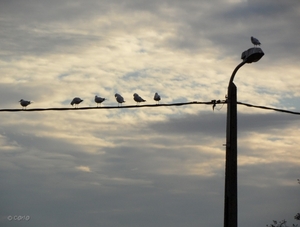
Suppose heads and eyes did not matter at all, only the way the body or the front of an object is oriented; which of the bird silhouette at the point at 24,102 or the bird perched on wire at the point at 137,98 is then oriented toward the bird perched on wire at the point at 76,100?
the bird perched on wire at the point at 137,98

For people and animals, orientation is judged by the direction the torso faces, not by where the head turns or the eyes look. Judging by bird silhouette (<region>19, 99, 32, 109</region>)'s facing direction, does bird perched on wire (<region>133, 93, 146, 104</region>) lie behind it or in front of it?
behind

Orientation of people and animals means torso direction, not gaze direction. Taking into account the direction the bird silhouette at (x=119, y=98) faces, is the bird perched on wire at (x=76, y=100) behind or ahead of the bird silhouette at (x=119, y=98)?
ahead

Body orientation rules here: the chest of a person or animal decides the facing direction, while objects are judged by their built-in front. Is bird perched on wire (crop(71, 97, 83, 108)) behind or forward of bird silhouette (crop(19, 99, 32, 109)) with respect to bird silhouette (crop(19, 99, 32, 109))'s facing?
behind

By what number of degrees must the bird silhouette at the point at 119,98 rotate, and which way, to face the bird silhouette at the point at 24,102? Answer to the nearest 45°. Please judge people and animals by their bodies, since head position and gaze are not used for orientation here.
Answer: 0° — it already faces it

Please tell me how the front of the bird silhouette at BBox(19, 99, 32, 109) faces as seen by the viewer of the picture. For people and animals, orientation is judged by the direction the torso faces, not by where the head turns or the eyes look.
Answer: facing to the left of the viewer
